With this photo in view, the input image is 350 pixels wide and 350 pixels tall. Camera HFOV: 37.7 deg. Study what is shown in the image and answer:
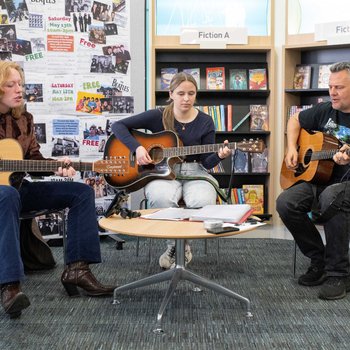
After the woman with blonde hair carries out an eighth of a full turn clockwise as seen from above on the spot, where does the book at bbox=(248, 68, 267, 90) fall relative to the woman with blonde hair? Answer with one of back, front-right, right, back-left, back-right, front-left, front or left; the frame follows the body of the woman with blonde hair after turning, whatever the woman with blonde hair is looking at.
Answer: back-left

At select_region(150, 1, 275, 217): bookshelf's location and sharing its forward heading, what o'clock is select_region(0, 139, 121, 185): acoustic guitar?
The acoustic guitar is roughly at 1 o'clock from the bookshelf.

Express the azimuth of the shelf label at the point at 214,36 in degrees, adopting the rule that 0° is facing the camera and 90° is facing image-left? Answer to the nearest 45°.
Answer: approximately 0°

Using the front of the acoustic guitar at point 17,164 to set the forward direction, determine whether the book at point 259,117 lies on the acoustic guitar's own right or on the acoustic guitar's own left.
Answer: on the acoustic guitar's own left

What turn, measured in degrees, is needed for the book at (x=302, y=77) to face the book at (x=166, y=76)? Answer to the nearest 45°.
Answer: approximately 90° to its right

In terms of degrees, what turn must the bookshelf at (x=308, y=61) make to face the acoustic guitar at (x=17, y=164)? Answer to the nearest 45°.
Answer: approximately 45° to its right

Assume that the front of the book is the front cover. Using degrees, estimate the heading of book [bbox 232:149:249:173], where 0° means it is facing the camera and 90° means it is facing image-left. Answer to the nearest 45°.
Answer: approximately 0°

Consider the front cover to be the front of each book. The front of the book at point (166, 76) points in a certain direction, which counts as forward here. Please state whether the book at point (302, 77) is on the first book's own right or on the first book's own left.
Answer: on the first book's own left
